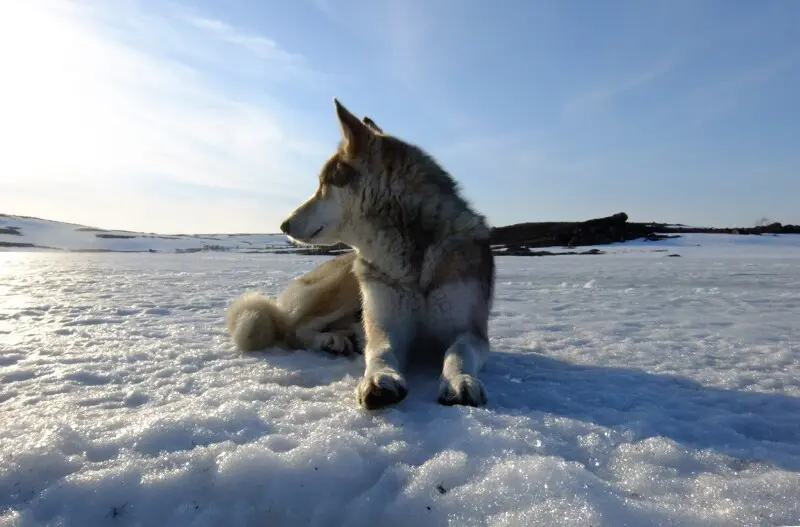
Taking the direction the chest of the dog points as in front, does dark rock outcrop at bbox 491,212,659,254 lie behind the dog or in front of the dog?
behind

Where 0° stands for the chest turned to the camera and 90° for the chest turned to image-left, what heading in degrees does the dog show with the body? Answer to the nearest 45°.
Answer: approximately 0°
